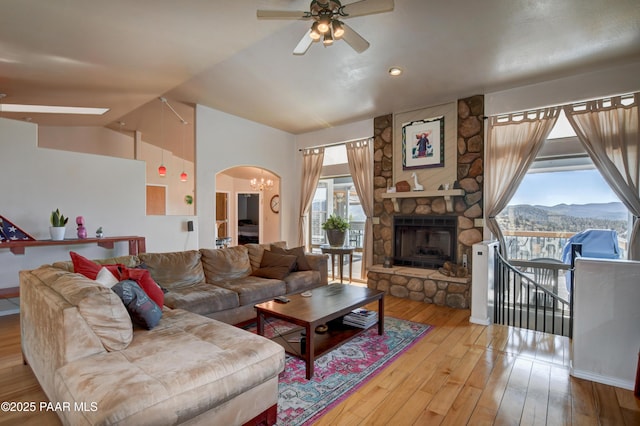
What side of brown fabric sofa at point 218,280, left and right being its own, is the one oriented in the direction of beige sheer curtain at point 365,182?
left

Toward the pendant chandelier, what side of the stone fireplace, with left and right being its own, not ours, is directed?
right

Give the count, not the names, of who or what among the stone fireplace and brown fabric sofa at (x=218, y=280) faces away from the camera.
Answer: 0

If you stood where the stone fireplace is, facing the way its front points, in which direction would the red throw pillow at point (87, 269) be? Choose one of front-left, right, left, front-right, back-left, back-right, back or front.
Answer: front

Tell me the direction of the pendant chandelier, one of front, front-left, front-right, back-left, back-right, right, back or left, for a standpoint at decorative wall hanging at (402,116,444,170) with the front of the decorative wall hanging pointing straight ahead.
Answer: right

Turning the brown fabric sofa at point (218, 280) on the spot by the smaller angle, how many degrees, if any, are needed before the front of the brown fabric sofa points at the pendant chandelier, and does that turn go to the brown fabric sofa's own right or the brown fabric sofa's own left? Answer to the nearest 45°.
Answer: approximately 135° to the brown fabric sofa's own left

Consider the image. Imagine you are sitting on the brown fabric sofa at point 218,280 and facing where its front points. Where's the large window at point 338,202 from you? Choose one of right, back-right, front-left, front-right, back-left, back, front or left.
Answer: left

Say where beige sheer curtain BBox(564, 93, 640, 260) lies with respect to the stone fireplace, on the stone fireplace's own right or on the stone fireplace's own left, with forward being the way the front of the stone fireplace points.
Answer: on the stone fireplace's own left

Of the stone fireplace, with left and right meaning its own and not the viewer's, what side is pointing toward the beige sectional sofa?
front

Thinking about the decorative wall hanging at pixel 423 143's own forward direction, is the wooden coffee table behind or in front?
in front

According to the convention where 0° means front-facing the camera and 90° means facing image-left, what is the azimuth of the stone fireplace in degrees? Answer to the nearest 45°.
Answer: approximately 45°

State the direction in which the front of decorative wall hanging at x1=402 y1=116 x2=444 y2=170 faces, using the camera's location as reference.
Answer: facing the viewer and to the left of the viewer

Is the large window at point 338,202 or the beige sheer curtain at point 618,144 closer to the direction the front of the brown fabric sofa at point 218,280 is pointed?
the beige sheer curtain

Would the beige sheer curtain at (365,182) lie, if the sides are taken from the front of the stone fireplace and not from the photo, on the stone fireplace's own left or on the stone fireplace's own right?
on the stone fireplace's own right

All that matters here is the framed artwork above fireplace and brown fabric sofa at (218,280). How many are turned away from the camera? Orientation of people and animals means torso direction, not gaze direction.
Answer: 0
